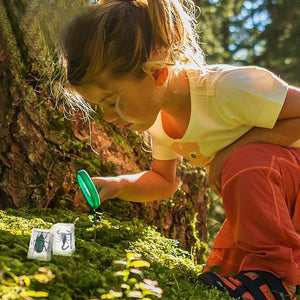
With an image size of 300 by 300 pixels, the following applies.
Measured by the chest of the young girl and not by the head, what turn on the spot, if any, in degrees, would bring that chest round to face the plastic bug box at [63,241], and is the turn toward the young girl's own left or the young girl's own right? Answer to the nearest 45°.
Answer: approximately 45° to the young girl's own left

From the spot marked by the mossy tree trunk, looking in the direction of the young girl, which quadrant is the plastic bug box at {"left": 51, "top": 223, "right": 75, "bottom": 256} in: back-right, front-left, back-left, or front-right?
front-right

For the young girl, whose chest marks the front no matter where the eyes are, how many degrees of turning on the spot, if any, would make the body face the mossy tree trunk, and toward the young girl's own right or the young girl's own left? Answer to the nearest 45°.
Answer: approximately 45° to the young girl's own right

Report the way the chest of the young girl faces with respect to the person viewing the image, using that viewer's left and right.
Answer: facing to the left of the viewer

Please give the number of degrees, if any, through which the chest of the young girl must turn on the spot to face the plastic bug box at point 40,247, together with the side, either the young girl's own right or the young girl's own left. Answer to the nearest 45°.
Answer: approximately 45° to the young girl's own left
